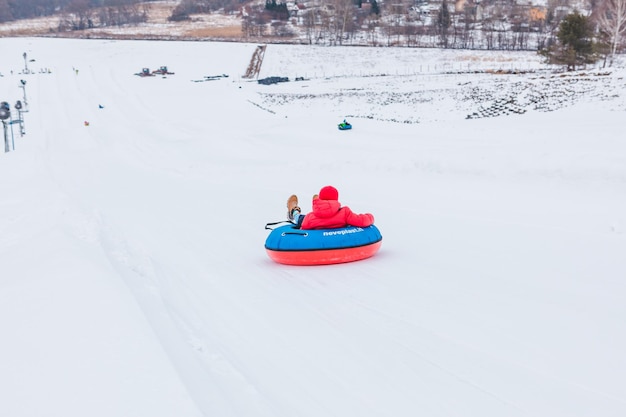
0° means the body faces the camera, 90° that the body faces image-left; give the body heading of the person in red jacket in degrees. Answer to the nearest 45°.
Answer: approximately 135°
